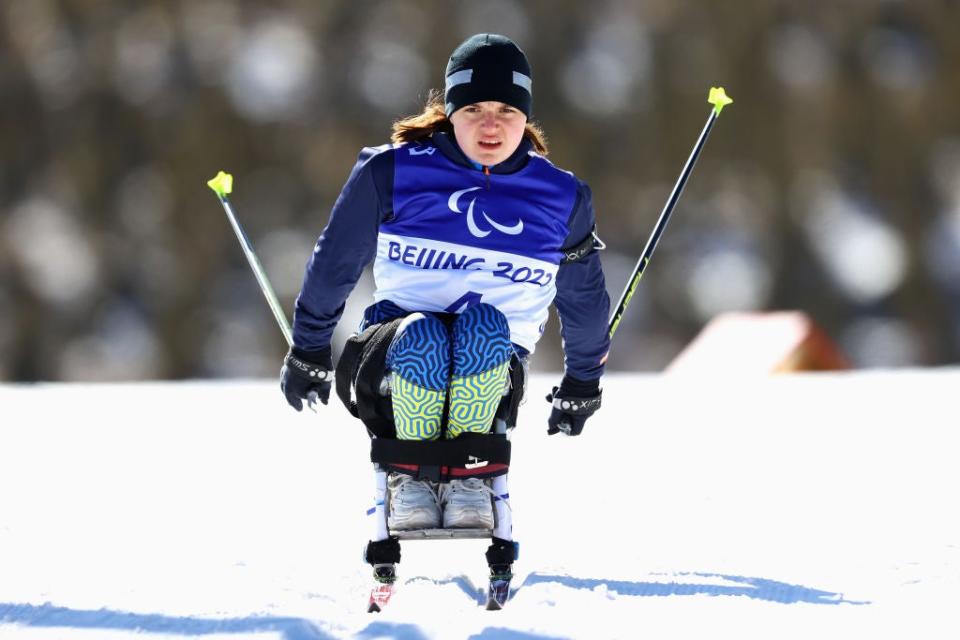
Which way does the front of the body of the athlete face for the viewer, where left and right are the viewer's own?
facing the viewer

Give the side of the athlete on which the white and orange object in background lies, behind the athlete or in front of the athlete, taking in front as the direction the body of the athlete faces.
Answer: behind

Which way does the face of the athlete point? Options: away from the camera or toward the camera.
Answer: toward the camera
